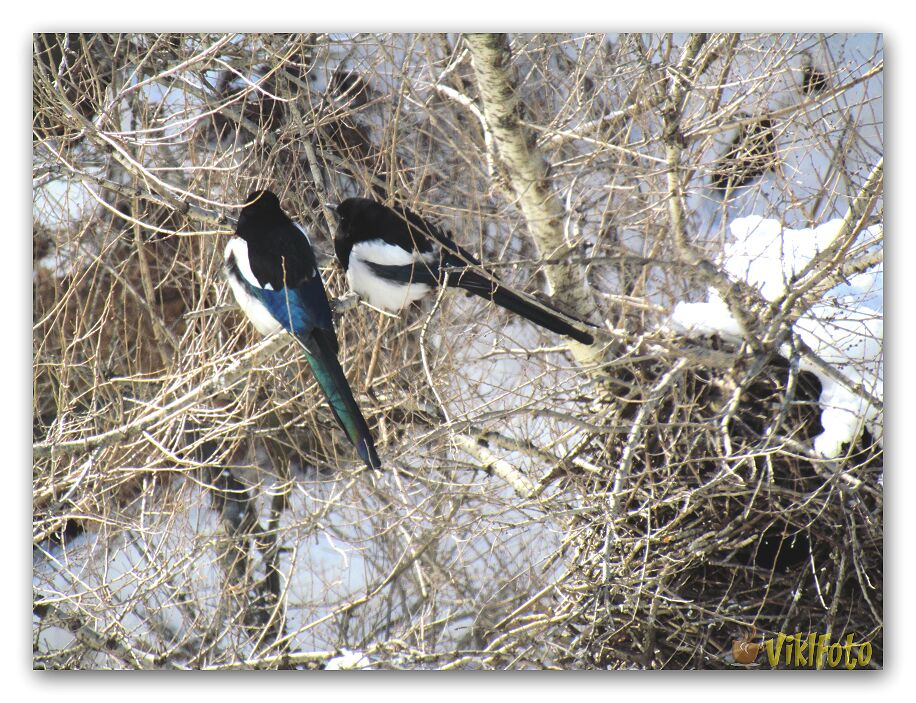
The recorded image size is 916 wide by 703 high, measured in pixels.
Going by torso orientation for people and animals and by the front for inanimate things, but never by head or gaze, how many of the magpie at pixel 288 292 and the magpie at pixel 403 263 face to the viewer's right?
0

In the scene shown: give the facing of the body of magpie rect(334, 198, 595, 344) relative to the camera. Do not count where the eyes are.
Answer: to the viewer's left

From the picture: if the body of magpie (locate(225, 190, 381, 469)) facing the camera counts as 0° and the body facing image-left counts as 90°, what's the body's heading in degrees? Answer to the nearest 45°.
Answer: approximately 135°
